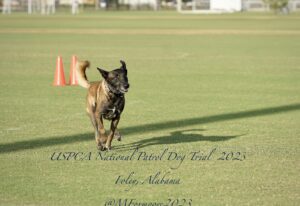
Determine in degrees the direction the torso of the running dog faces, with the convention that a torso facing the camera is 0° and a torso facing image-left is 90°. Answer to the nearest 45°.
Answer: approximately 315°
